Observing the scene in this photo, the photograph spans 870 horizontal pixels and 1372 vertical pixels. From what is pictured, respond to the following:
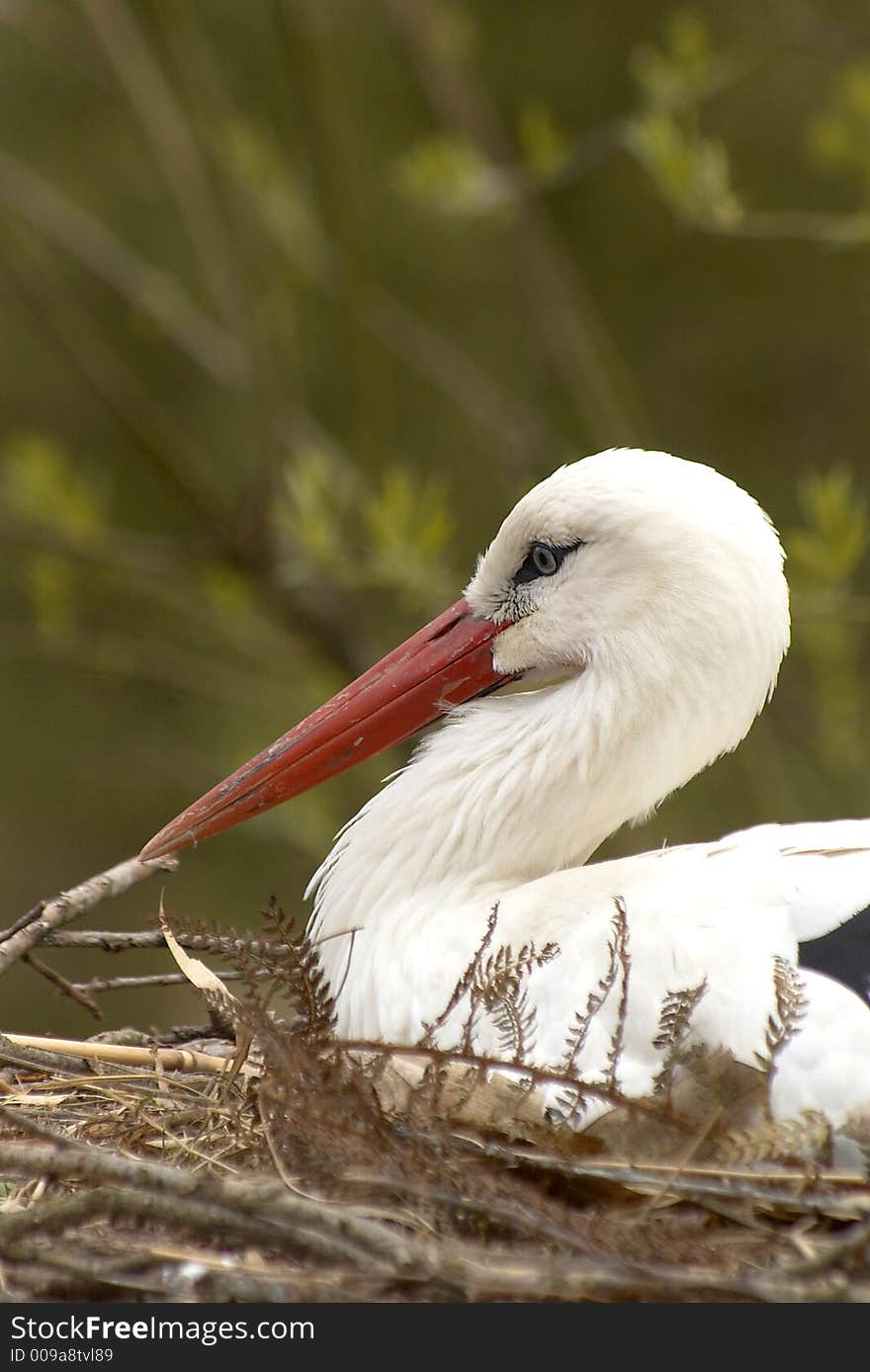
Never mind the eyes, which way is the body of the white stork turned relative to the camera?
to the viewer's left

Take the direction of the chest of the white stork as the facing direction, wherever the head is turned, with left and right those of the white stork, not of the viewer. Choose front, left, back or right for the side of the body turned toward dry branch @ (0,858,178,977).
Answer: front

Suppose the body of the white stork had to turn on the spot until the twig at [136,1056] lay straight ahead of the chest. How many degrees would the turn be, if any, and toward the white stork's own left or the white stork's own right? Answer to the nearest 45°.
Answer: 0° — it already faces it

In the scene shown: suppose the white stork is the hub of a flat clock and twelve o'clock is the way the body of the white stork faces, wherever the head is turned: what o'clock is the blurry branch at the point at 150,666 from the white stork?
The blurry branch is roughly at 2 o'clock from the white stork.
